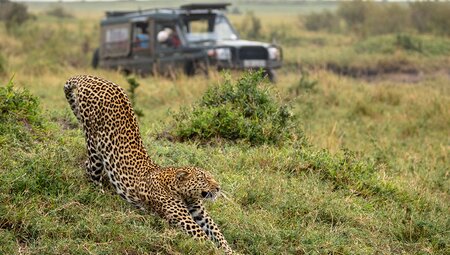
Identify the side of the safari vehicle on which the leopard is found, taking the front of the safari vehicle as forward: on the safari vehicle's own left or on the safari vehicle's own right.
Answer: on the safari vehicle's own right

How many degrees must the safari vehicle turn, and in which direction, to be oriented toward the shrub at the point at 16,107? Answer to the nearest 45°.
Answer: approximately 45° to its right

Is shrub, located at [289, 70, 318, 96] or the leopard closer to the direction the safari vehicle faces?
the shrub

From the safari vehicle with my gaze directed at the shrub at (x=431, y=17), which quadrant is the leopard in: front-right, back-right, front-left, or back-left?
back-right

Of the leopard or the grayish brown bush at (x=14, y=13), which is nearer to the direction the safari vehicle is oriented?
the leopard

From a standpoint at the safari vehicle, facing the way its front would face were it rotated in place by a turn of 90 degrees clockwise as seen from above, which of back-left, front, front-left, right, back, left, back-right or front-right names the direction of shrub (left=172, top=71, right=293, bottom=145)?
front-left

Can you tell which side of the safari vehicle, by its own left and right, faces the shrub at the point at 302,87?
front

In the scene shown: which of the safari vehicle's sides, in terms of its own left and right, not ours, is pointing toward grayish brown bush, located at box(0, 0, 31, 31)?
back

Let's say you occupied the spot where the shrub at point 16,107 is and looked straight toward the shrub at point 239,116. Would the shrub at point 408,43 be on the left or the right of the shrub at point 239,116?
left

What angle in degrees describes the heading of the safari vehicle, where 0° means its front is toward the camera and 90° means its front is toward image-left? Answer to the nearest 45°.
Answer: approximately 315°

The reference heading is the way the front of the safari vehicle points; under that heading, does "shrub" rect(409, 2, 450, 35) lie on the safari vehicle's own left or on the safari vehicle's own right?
on the safari vehicle's own left

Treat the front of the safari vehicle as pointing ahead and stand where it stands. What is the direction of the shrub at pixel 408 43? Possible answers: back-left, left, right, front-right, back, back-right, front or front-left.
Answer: left

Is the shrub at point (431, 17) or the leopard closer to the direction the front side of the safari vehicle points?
the leopard
